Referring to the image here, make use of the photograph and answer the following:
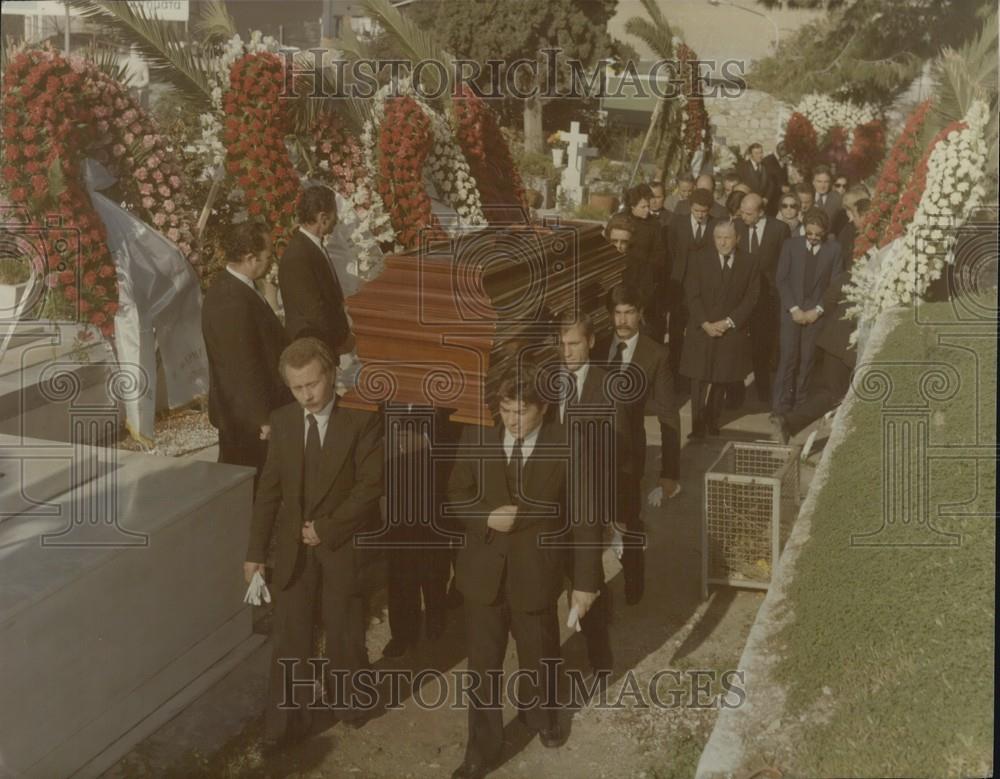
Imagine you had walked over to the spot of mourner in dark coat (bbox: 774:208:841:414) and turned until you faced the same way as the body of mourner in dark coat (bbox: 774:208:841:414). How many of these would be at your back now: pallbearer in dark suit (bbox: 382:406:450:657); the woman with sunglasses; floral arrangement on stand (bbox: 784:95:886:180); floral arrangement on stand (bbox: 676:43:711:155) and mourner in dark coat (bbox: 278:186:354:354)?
3

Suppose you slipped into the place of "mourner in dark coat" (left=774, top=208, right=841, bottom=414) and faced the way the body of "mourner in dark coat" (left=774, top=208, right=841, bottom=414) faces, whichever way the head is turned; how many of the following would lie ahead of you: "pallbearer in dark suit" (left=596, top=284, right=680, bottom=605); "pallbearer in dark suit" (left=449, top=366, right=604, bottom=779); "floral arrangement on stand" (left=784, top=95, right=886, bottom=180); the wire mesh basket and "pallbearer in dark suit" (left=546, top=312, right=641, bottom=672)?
4

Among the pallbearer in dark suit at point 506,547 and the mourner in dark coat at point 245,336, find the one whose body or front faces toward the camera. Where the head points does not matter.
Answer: the pallbearer in dark suit

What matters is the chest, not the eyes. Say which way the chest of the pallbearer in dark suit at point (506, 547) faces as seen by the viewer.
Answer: toward the camera

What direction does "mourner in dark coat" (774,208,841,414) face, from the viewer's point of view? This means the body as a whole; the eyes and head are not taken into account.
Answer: toward the camera

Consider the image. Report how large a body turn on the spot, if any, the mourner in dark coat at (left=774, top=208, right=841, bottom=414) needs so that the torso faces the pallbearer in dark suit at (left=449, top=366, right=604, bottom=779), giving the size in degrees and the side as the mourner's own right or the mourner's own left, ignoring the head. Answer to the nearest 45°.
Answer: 0° — they already face them

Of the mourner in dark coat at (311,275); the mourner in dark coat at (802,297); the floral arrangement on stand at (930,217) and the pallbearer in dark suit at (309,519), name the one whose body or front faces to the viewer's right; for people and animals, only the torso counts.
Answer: the mourner in dark coat at (311,275)

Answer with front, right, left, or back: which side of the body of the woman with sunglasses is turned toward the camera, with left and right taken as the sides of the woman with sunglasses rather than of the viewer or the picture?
front

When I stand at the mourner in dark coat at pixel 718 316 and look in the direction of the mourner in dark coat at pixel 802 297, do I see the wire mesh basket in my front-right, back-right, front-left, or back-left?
back-right

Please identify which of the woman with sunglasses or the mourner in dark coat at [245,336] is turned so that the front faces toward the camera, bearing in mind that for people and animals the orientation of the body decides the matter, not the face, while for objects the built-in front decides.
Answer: the woman with sunglasses

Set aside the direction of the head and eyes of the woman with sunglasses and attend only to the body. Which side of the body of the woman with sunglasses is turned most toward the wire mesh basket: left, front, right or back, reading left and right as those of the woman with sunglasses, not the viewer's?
front

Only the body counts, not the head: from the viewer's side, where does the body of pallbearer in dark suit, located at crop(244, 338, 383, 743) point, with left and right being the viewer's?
facing the viewer

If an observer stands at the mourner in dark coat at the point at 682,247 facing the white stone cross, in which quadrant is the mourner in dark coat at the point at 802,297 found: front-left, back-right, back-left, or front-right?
back-right

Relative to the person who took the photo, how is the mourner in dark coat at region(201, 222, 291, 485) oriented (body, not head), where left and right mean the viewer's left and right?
facing to the right of the viewer

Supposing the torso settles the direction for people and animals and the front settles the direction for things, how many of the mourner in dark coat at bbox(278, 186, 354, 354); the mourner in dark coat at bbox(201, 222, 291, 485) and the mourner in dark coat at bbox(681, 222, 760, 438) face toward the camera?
1
